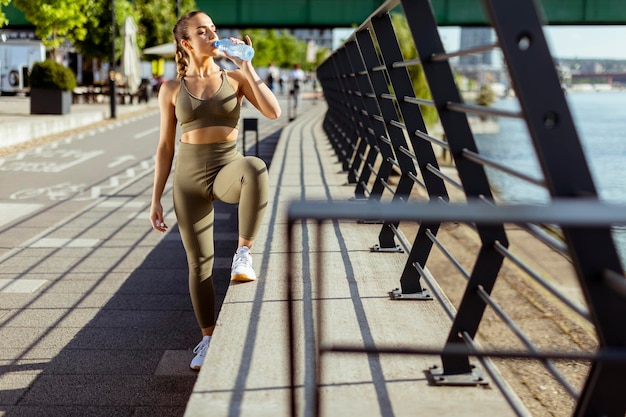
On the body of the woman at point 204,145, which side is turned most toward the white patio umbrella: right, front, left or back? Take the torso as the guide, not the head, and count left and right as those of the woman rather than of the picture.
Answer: back

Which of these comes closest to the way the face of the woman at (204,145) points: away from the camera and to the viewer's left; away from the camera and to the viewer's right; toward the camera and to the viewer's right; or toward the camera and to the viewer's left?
toward the camera and to the viewer's right

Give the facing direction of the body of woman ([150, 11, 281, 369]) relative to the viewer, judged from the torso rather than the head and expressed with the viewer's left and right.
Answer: facing the viewer

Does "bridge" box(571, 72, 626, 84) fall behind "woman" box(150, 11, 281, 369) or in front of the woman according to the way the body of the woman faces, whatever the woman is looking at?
behind

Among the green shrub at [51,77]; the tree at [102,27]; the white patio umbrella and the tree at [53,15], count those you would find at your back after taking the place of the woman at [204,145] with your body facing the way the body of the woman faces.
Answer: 4

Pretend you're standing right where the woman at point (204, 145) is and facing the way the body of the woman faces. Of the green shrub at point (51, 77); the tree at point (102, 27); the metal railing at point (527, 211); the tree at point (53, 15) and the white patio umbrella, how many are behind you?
4

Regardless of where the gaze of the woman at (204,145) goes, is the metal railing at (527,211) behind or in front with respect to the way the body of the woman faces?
in front

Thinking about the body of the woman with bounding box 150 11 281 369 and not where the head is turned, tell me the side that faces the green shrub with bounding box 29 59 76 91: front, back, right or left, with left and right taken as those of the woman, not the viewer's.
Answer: back

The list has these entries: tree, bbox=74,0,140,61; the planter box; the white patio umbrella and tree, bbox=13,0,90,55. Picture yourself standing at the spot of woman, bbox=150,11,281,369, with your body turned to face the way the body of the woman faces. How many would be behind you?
4

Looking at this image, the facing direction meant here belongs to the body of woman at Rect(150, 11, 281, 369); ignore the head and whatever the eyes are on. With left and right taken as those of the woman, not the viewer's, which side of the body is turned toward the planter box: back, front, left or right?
back
